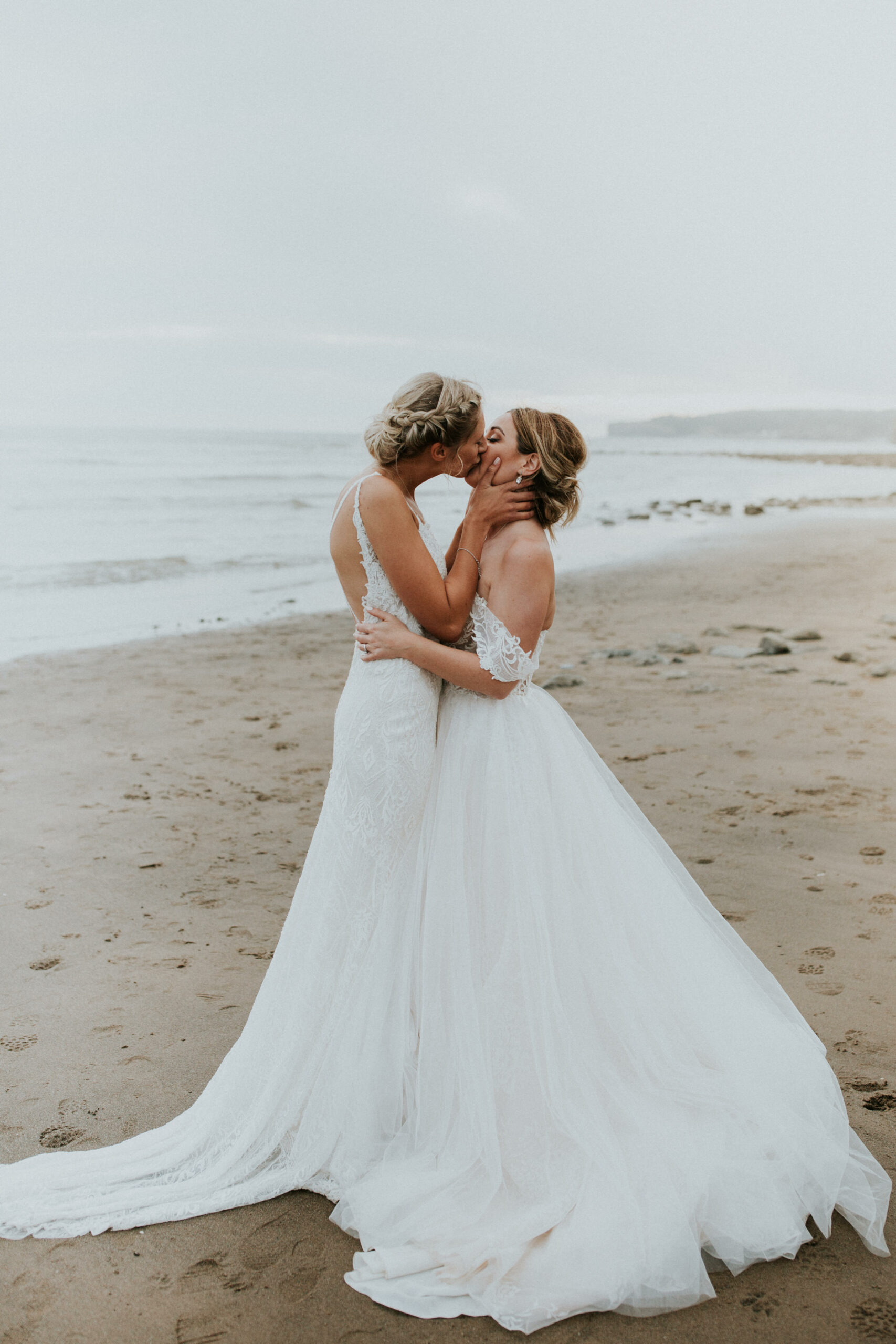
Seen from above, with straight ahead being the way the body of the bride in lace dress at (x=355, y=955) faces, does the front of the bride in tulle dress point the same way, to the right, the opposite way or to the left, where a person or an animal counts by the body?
the opposite way

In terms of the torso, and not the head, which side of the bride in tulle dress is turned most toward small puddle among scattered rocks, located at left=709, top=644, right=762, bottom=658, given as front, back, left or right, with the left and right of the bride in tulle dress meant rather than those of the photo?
right

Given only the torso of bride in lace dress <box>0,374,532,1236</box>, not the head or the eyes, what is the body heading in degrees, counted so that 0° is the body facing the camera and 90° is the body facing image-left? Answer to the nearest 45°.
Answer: approximately 270°

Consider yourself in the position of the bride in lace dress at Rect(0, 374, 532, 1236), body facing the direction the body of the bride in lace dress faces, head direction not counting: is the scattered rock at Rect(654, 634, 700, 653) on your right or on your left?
on your left

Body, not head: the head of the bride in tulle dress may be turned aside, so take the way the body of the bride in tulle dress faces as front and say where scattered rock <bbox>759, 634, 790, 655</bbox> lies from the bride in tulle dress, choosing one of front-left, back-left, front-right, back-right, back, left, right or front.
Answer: right

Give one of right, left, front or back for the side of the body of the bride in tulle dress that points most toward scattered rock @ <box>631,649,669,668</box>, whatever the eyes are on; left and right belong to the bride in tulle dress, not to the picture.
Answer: right

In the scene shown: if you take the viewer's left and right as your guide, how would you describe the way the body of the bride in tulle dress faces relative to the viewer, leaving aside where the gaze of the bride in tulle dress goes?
facing to the left of the viewer

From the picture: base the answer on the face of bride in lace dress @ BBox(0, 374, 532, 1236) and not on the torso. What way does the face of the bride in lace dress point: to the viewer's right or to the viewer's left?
to the viewer's right

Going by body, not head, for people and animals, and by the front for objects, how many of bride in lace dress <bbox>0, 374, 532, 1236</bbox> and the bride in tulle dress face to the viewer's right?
1
